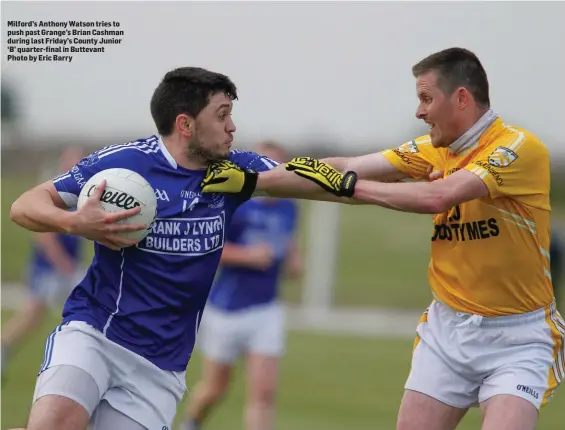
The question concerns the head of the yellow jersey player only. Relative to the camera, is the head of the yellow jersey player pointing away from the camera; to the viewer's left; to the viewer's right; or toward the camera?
to the viewer's left

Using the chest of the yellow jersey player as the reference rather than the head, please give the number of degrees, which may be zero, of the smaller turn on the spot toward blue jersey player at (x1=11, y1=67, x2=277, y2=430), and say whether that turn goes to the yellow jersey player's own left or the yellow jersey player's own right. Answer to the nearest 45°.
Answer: approximately 45° to the yellow jersey player's own right
